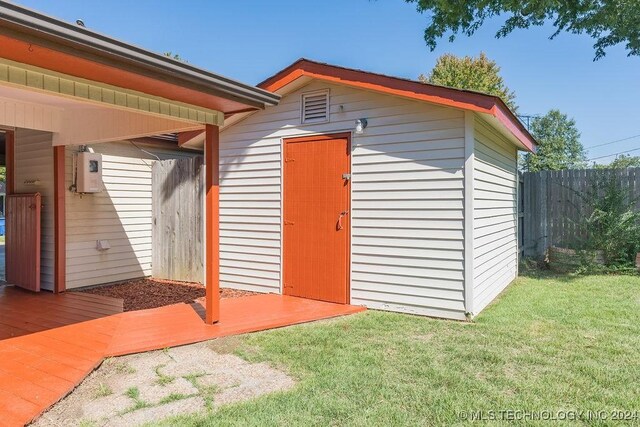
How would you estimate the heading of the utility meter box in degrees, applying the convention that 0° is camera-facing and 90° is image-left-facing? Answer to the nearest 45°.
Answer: approximately 315°

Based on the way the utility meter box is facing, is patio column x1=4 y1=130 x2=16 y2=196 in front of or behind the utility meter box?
behind

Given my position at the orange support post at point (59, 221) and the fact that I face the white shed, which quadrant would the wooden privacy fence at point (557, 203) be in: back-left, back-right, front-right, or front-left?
front-left

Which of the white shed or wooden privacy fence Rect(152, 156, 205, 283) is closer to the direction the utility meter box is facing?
the white shed

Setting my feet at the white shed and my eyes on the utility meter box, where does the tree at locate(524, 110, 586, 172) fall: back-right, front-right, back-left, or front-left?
back-right

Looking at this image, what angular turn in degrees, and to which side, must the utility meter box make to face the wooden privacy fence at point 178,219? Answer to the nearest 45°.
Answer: approximately 45° to its left

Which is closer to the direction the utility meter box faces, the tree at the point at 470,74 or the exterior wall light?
the exterior wall light

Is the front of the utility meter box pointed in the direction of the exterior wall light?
yes

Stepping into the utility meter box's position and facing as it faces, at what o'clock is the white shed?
The white shed is roughly at 12 o'clock from the utility meter box.

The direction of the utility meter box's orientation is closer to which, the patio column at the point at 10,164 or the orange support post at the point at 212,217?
the orange support post

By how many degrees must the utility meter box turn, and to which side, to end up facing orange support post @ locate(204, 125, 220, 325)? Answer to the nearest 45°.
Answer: approximately 45° to its right

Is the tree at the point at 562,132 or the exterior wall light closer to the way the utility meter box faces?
the exterior wall light
